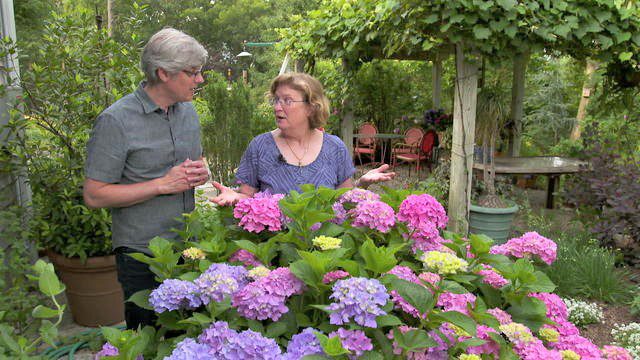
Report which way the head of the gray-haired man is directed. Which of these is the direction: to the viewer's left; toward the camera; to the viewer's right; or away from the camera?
to the viewer's right

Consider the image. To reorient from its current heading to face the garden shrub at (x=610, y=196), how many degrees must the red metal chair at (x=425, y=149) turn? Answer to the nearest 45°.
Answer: approximately 90° to its left

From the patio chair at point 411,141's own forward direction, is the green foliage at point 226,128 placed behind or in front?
in front

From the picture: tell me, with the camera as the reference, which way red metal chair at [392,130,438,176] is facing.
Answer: facing the viewer and to the left of the viewer

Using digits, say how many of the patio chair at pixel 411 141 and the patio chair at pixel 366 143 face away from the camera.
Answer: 0

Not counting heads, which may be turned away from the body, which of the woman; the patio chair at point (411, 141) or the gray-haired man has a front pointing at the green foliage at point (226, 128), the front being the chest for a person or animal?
the patio chair

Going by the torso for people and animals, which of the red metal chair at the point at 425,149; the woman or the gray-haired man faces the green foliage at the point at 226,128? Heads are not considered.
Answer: the red metal chair

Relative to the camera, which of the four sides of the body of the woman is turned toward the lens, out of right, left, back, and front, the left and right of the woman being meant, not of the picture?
front

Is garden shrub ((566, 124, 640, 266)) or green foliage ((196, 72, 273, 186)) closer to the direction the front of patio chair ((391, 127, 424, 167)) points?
the green foliage

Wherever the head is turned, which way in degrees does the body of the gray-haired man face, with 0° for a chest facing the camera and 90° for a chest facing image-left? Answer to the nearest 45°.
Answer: approximately 315°
